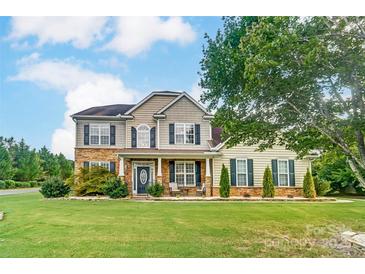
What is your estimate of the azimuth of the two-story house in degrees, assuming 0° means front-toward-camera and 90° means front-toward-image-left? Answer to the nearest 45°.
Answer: approximately 0°

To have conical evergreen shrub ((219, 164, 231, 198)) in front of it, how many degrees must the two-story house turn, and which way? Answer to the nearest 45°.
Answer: approximately 45° to its left
